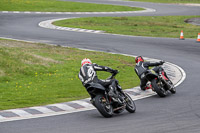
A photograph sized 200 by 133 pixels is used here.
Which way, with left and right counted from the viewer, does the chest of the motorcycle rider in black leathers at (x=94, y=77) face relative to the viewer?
facing away from the viewer and to the right of the viewer

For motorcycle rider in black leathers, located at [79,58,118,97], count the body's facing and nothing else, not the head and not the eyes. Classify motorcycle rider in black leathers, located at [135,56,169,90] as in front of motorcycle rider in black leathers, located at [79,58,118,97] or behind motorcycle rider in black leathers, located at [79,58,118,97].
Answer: in front

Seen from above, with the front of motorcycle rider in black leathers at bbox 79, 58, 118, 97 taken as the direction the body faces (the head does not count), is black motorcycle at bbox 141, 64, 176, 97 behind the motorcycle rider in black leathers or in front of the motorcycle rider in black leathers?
in front
